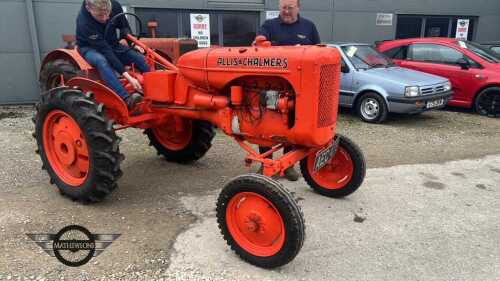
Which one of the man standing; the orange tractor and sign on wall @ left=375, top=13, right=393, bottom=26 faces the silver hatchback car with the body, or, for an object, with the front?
the sign on wall

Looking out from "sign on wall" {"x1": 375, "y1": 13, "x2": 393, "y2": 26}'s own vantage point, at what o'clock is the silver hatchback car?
The silver hatchback car is roughly at 12 o'clock from the sign on wall.

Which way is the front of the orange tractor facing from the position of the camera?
facing the viewer and to the right of the viewer

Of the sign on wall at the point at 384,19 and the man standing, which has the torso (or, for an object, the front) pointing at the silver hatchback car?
the sign on wall

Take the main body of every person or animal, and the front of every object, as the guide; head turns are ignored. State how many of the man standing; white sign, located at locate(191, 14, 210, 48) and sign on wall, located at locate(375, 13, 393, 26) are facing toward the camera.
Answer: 3

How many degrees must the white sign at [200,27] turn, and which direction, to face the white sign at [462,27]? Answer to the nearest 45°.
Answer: approximately 90° to its left

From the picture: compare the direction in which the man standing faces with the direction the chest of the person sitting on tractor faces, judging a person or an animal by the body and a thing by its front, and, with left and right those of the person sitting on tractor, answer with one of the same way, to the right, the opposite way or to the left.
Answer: to the right

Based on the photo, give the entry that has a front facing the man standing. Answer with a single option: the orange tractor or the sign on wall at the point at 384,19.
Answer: the sign on wall

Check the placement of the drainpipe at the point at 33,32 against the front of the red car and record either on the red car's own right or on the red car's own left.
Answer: on the red car's own right

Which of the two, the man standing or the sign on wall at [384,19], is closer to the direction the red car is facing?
the man standing

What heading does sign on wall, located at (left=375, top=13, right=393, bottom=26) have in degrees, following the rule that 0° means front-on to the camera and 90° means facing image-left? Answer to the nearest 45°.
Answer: approximately 0°

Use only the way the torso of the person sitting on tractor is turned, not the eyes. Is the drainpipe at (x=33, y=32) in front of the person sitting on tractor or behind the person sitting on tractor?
behind
